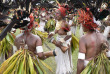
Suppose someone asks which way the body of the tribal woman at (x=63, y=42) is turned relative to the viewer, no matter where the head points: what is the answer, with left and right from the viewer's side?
facing the viewer and to the left of the viewer

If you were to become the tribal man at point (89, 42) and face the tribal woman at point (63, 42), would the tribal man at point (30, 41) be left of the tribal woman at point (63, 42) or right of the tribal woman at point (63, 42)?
left

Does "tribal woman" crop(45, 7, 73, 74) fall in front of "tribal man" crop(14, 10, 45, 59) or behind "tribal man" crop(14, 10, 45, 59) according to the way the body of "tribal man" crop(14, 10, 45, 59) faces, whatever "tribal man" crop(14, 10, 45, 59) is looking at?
in front

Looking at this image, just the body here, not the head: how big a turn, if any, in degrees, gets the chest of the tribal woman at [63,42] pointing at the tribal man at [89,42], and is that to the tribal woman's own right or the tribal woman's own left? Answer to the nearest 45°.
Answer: approximately 45° to the tribal woman's own left
